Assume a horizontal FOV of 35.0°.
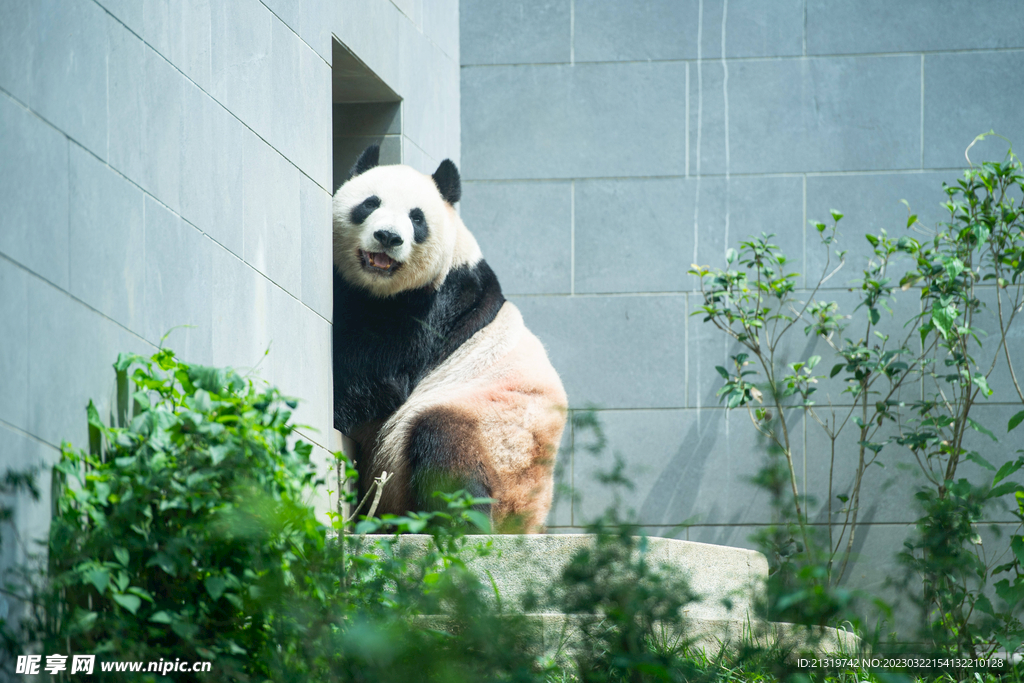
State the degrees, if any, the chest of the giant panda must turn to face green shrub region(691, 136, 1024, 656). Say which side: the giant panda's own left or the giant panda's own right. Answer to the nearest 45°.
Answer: approximately 180°

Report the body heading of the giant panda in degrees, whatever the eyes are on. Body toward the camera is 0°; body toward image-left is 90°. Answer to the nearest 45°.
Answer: approximately 45°
